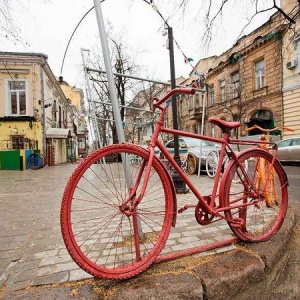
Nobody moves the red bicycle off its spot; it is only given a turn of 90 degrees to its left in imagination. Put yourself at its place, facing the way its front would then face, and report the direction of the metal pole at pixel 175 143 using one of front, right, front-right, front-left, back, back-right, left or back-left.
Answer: back-left

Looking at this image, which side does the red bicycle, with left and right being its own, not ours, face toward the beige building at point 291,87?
back

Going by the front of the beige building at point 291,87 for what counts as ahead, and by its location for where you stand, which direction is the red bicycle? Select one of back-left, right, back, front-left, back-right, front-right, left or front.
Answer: front-left

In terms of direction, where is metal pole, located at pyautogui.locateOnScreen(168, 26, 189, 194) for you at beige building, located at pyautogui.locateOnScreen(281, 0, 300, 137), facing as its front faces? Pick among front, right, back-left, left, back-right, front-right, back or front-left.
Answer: front-left

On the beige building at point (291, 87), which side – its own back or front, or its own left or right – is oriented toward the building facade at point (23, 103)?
front

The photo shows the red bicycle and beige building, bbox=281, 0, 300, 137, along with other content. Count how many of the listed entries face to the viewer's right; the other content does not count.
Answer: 0

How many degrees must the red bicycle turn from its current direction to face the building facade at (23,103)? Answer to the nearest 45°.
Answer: approximately 90° to its right
